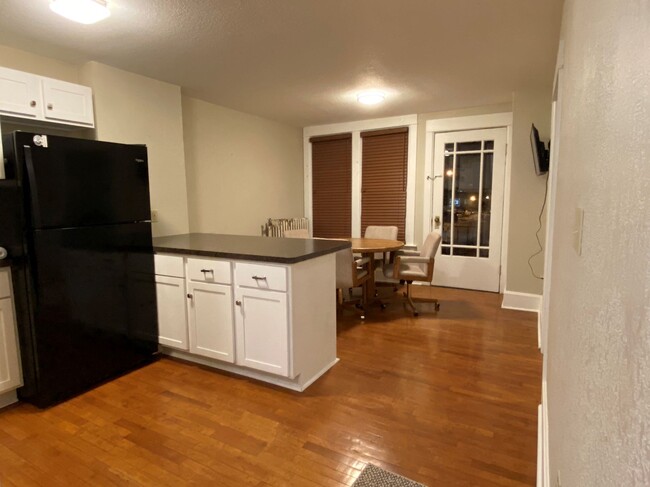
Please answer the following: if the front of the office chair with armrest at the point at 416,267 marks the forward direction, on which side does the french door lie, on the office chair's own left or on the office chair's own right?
on the office chair's own right

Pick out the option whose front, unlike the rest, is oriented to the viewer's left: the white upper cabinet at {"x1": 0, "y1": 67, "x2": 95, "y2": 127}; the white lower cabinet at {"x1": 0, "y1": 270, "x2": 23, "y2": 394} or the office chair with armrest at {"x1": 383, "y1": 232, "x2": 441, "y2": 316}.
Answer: the office chair with armrest

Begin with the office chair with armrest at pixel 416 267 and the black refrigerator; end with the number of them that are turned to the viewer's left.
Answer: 1

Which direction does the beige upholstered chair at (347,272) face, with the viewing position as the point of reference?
facing away from the viewer and to the right of the viewer

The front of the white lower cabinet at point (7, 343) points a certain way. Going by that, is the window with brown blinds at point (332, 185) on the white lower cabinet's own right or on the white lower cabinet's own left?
on the white lower cabinet's own left

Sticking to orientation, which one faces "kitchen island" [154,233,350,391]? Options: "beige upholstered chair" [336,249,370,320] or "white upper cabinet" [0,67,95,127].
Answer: the white upper cabinet

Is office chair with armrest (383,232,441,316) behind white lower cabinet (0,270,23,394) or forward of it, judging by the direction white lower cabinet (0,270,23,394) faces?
forward

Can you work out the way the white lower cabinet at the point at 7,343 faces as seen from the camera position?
facing the viewer and to the right of the viewer

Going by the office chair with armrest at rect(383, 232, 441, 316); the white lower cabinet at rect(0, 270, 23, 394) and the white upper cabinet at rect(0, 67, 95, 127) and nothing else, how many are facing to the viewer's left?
1

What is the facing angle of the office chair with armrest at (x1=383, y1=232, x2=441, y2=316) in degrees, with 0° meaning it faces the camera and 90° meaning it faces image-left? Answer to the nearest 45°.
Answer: approximately 90°

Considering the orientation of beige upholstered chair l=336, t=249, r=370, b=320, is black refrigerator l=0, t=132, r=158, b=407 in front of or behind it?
behind

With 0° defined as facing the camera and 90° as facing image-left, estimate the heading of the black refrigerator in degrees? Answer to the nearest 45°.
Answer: approximately 315°
